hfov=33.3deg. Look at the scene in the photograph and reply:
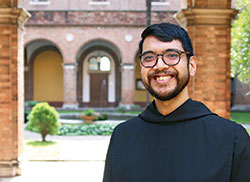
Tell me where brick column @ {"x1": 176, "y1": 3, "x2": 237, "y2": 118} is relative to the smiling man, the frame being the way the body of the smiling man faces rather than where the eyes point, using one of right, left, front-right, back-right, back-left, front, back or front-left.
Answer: back

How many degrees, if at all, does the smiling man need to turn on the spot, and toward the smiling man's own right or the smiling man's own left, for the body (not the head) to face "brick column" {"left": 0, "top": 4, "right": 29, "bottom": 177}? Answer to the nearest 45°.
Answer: approximately 135° to the smiling man's own right

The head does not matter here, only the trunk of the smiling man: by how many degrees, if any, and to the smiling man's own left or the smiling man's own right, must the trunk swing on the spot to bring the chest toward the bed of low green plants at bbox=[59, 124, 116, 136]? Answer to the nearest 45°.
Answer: approximately 180°

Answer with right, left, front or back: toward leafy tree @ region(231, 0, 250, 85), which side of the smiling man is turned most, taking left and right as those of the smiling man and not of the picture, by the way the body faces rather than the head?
back

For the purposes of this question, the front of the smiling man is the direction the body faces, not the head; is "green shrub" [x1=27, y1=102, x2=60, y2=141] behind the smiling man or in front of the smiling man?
behind

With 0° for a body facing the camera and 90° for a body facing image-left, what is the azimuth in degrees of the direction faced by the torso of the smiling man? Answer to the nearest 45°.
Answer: approximately 0°
